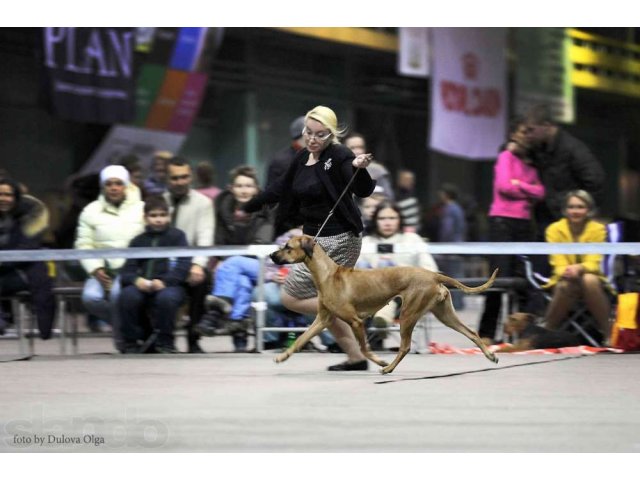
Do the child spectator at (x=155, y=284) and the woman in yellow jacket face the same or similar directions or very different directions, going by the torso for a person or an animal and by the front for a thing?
same or similar directions

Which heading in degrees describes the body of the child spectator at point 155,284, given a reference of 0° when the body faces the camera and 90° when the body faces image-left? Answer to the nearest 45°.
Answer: approximately 0°

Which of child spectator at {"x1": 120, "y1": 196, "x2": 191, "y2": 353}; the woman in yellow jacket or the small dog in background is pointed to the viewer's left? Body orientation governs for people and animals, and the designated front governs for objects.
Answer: the small dog in background

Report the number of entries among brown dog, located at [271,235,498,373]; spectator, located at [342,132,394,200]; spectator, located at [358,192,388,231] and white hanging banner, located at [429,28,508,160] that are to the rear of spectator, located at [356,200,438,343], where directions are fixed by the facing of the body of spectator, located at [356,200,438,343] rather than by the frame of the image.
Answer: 3

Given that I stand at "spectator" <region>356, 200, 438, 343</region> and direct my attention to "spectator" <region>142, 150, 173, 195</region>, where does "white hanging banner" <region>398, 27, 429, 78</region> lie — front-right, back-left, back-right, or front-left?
front-right

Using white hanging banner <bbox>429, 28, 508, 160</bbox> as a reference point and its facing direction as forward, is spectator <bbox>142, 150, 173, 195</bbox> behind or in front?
in front

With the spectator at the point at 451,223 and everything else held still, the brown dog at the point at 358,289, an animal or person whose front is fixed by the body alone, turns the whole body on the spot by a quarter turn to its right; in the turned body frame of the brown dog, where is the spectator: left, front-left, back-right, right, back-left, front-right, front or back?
front

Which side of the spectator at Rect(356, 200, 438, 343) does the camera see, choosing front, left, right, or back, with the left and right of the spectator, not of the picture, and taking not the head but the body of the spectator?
front

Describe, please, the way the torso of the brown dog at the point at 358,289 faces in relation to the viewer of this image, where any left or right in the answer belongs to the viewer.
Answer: facing to the left of the viewer

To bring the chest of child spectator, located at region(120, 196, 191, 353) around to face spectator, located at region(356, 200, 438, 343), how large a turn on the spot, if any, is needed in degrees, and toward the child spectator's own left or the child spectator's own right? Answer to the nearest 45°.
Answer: approximately 90° to the child spectator's own left

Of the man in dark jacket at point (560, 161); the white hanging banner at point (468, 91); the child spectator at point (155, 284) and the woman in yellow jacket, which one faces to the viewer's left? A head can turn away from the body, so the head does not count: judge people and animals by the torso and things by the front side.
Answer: the man in dark jacket

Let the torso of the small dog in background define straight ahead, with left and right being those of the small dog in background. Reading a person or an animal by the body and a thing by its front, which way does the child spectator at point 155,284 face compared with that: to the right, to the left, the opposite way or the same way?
to the left

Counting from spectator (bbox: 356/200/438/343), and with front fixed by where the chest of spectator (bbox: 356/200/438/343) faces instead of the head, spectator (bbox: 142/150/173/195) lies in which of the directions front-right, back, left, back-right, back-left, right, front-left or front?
back-right

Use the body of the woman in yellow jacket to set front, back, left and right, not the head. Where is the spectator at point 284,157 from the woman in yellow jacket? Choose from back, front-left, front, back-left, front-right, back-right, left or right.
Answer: right

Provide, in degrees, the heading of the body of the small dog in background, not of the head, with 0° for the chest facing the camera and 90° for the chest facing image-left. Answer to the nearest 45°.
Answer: approximately 90°

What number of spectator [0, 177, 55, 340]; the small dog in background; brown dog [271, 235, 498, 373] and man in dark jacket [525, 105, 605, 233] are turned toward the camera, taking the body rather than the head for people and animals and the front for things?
1
